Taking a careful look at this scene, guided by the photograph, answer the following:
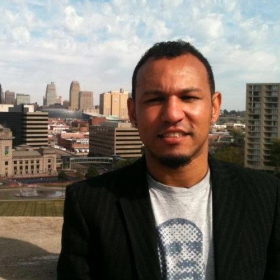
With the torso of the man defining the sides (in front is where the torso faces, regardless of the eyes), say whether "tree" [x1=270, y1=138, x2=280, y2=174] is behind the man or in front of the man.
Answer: behind

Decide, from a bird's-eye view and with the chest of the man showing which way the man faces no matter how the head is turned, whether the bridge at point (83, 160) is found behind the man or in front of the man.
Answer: behind

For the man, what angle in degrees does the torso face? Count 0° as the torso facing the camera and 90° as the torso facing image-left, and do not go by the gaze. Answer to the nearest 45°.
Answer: approximately 0°
